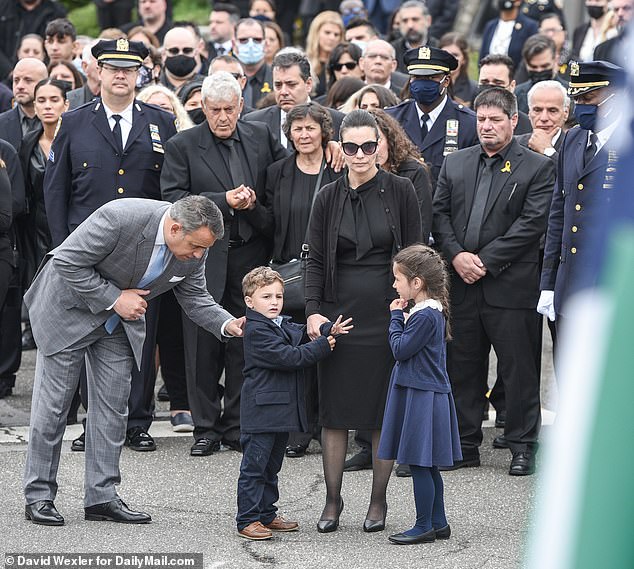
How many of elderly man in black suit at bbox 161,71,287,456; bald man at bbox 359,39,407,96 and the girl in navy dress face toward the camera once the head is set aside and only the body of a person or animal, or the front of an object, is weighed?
2

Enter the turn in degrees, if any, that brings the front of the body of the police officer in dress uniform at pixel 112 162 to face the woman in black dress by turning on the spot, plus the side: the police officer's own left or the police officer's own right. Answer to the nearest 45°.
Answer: approximately 45° to the police officer's own left

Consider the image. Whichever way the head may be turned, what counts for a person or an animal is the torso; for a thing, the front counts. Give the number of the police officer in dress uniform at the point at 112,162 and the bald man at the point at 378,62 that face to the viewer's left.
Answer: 0

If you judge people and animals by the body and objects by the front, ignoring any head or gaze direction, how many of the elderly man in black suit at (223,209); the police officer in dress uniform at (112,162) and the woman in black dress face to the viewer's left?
0

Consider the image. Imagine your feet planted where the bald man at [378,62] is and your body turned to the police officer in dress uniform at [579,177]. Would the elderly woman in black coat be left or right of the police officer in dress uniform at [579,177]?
right

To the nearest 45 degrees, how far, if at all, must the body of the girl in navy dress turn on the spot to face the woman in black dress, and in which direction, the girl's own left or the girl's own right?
approximately 45° to the girl's own right

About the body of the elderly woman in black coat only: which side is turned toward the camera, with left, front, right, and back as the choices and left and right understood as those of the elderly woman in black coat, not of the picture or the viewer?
front

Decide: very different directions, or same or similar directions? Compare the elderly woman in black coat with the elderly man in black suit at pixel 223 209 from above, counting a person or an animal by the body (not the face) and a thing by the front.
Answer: same or similar directions

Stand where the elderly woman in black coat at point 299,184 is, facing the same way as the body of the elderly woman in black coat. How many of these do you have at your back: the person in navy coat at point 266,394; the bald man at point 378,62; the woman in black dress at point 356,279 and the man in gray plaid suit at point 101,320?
1

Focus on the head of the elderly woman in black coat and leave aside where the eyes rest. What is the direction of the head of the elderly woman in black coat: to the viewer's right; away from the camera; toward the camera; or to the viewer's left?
toward the camera

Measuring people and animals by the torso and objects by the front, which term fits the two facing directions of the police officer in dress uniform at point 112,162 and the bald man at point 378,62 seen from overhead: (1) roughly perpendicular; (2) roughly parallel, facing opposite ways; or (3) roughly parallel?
roughly parallel

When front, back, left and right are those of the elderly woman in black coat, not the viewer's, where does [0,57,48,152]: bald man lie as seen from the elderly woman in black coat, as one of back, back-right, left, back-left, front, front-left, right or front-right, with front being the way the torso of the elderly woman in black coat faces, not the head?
back-right

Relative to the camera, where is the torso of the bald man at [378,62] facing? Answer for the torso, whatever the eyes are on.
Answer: toward the camera

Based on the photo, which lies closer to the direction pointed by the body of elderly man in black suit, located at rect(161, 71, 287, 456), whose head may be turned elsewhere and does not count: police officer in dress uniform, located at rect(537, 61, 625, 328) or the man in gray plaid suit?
the man in gray plaid suit

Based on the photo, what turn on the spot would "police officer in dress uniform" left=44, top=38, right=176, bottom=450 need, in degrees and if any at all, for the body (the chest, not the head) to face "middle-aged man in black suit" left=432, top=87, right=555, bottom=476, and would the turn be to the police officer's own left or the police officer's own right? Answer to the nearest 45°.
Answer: approximately 90° to the police officer's own left
